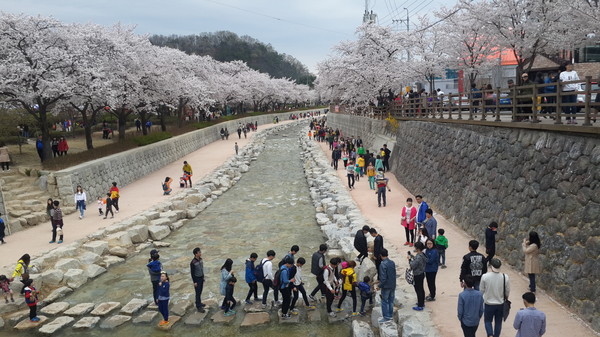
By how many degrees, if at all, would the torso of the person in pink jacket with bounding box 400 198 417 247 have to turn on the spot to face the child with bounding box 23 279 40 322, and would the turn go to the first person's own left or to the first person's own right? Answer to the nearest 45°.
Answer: approximately 45° to the first person's own right

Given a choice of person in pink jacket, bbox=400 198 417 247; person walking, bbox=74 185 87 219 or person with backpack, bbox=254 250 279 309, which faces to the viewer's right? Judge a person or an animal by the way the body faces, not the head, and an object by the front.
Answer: the person with backpack

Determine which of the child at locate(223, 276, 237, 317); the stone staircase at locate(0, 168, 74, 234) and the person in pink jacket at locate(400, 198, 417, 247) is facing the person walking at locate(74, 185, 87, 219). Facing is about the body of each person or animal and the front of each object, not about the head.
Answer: the stone staircase

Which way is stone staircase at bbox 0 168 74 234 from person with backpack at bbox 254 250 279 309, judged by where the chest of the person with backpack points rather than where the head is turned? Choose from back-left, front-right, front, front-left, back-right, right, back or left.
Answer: back-left

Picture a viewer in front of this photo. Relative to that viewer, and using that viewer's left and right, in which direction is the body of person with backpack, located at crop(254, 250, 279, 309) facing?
facing to the right of the viewer
